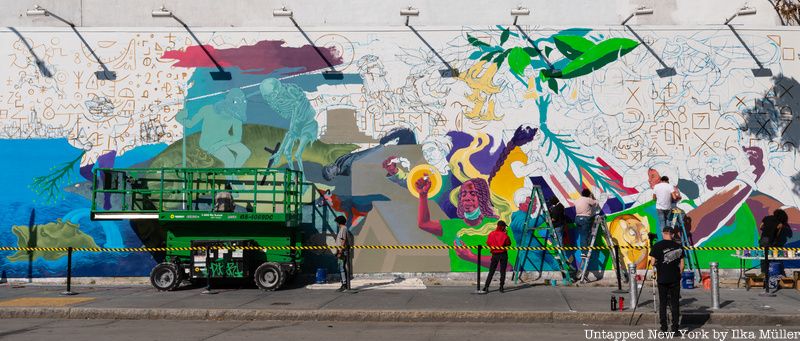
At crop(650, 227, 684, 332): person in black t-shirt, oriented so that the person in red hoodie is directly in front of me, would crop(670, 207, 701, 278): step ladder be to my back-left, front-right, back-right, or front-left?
front-right

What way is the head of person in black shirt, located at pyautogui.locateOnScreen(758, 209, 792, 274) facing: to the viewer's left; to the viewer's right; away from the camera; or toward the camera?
away from the camera

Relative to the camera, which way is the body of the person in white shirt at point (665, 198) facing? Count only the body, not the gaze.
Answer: away from the camera
